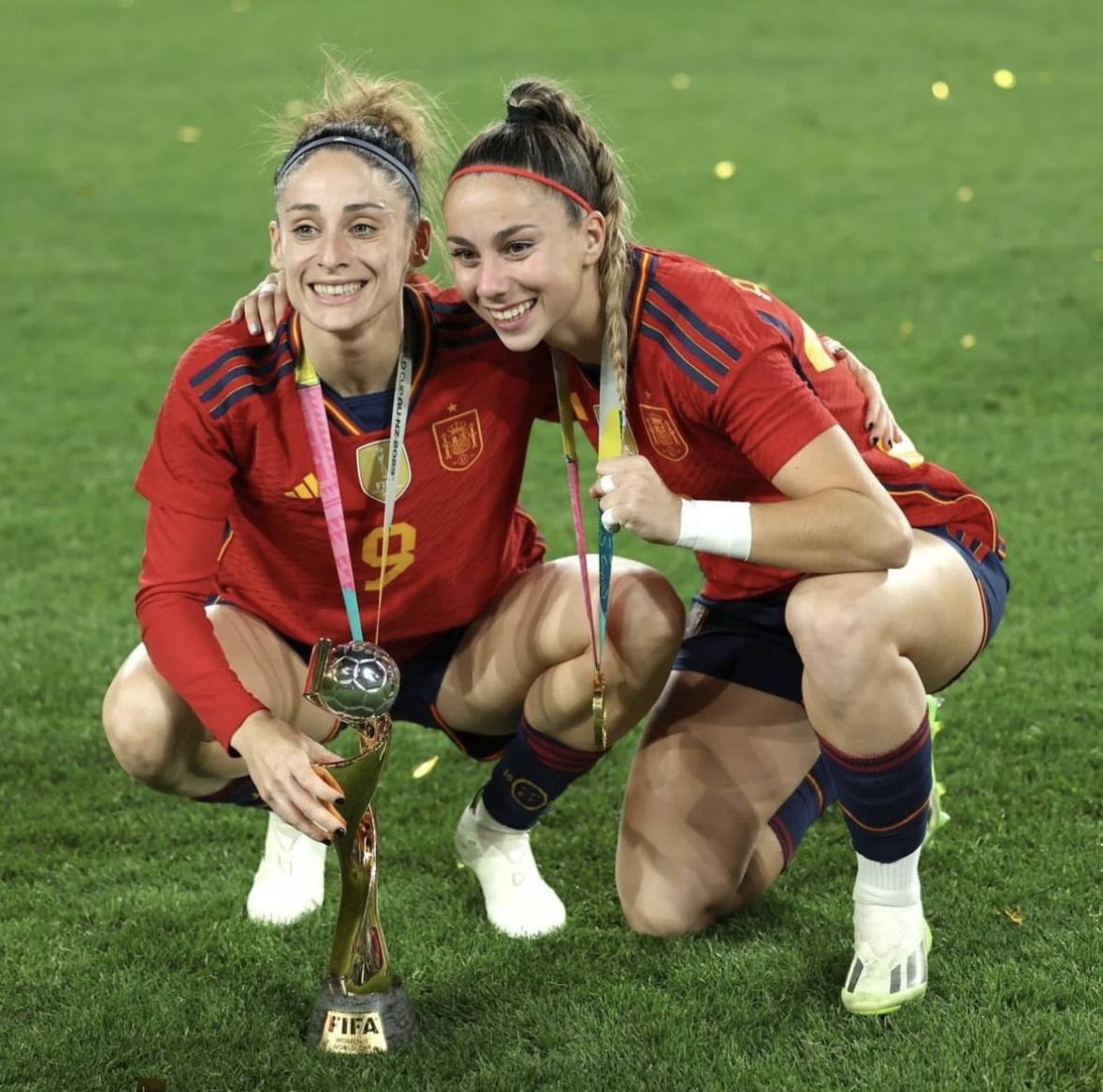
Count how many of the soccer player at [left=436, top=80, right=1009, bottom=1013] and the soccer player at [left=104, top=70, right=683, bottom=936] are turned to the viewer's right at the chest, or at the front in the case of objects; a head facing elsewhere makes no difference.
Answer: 0

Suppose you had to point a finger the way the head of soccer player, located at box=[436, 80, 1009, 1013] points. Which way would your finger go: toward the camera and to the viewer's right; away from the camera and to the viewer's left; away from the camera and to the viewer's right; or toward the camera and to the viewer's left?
toward the camera and to the viewer's left

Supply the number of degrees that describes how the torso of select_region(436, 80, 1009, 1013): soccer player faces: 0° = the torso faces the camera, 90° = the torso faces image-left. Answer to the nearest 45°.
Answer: approximately 45°

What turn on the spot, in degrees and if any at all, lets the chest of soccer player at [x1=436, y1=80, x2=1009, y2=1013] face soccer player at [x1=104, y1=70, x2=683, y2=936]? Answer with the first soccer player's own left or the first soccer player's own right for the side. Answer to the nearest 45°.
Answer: approximately 45° to the first soccer player's own right

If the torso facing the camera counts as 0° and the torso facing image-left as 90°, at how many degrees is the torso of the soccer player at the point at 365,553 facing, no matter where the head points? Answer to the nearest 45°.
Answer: approximately 0°
